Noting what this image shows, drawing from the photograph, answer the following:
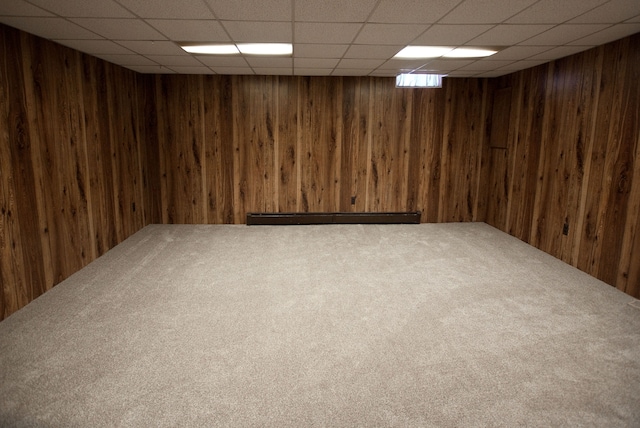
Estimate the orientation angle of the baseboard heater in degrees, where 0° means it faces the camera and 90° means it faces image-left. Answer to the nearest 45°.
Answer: approximately 0°

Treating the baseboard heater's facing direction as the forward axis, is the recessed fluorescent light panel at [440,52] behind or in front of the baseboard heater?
in front

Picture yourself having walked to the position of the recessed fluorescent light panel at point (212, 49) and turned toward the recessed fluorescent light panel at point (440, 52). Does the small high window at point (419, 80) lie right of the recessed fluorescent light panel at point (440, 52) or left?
left

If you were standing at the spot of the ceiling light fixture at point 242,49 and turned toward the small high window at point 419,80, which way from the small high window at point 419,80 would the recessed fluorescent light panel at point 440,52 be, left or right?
right

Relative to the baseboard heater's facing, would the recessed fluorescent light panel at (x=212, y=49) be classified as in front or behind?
in front

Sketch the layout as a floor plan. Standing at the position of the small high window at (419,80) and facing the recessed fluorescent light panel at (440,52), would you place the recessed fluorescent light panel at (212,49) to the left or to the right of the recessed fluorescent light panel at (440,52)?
right

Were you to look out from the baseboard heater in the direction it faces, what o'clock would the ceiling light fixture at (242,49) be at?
The ceiling light fixture is roughly at 1 o'clock from the baseboard heater.
